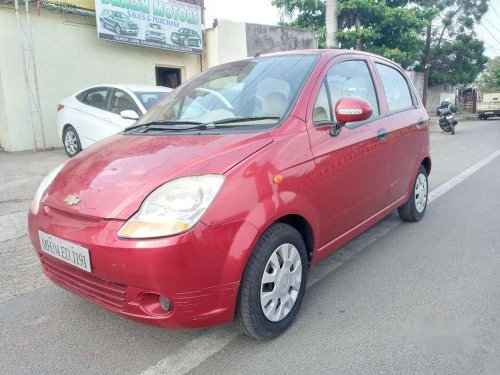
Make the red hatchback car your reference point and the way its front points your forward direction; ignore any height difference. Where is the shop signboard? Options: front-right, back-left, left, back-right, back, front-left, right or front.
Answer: back-right

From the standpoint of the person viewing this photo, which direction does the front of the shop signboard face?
facing the viewer and to the right of the viewer

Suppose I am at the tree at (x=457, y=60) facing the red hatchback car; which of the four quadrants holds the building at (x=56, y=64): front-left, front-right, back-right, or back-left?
front-right

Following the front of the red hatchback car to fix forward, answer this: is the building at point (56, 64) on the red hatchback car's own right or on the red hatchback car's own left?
on the red hatchback car's own right

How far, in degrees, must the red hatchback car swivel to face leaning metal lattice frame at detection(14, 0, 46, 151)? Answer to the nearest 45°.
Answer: approximately 90° to its right

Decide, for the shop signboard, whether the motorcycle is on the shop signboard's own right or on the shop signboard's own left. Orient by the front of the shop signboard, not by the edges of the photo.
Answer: on the shop signboard's own left

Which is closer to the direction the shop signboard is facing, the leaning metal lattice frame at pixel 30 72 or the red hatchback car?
the red hatchback car

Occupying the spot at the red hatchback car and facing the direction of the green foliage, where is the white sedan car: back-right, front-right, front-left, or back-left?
front-left

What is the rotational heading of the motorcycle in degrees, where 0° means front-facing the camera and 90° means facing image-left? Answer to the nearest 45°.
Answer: approximately 315°

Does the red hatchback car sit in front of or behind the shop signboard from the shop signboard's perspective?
in front

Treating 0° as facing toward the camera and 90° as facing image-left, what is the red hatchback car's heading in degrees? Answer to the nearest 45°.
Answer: approximately 45°

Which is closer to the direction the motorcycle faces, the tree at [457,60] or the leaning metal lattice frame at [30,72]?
the leaning metal lattice frame

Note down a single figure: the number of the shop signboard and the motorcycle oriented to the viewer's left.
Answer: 0

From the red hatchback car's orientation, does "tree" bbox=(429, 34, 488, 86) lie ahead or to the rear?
to the rear
